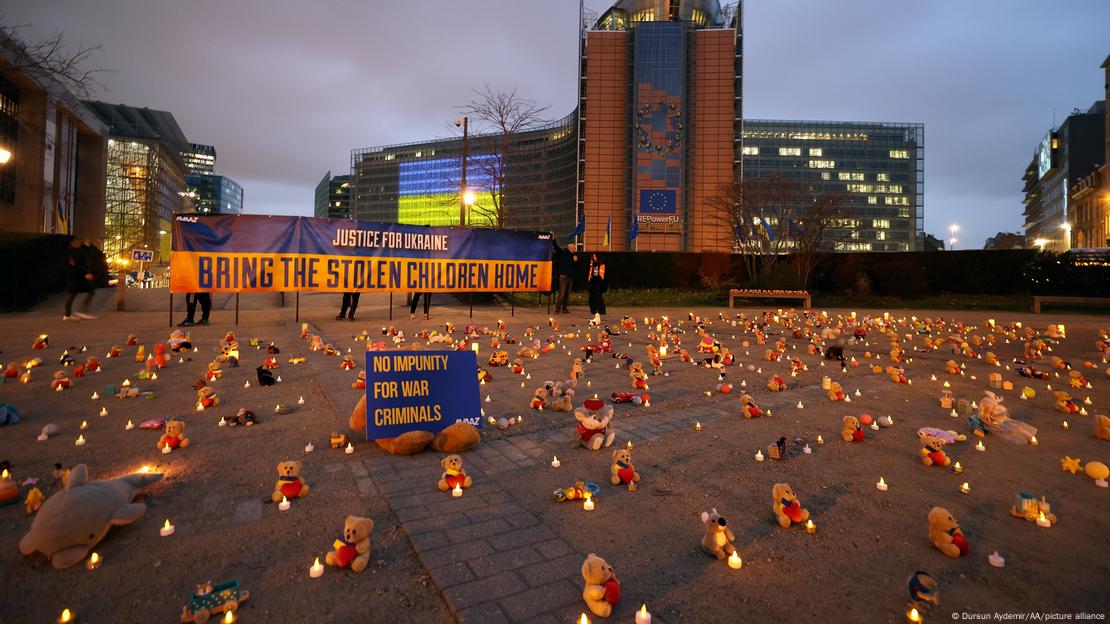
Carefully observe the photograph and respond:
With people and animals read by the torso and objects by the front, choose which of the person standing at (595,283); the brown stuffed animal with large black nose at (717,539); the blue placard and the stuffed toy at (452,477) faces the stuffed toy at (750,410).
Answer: the person standing

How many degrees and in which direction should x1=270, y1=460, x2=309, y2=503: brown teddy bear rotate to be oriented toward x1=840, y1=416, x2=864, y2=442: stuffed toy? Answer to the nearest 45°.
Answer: approximately 90° to its left

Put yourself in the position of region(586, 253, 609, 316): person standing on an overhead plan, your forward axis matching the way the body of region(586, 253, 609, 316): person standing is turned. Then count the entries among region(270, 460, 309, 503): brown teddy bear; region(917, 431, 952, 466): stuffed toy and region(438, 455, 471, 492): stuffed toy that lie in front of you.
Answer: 3

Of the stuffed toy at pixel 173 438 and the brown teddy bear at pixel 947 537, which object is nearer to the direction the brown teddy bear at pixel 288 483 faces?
the brown teddy bear

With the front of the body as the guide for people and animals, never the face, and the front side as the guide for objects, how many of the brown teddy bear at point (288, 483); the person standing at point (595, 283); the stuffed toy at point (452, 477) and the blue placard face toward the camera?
4

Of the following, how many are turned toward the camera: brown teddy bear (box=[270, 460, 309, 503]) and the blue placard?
2

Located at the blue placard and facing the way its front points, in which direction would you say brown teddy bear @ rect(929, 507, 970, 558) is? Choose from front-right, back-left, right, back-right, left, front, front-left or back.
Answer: front-left

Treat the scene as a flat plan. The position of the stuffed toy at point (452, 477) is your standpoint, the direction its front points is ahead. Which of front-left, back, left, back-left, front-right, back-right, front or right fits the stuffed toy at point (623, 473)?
left

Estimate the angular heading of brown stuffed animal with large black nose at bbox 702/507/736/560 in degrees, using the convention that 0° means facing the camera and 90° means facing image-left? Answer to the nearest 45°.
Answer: approximately 315°

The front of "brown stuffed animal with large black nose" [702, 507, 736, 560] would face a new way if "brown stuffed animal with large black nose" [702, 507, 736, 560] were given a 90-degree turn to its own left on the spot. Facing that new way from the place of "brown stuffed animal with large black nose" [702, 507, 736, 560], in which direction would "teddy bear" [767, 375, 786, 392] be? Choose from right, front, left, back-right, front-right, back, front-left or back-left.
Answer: front-left

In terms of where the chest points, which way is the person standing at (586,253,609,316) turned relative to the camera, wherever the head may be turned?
toward the camera

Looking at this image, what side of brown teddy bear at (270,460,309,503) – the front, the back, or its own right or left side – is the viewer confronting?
front
